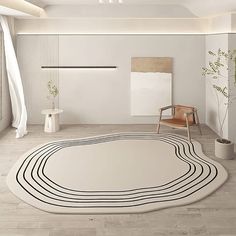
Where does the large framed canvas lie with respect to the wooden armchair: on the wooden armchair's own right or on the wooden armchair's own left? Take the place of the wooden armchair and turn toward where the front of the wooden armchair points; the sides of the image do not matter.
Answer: on the wooden armchair's own right

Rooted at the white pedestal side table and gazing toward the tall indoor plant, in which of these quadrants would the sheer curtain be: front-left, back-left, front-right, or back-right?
back-right

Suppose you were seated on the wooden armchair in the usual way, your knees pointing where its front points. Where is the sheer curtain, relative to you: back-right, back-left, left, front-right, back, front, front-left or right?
front-right

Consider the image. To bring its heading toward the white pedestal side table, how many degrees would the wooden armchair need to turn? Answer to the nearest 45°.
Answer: approximately 45° to its right

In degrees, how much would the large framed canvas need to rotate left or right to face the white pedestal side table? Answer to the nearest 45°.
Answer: approximately 45° to its right

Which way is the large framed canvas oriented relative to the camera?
toward the camera

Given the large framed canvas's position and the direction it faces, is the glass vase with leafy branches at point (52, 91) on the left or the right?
on its right

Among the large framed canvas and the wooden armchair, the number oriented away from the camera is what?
0
